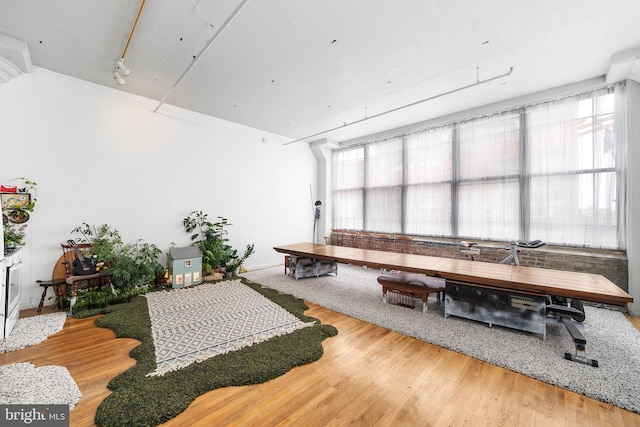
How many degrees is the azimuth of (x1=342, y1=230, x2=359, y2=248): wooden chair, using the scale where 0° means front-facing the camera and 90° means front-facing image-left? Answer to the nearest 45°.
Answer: approximately 45°

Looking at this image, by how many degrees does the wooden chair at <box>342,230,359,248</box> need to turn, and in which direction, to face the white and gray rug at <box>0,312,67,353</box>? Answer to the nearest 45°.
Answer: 0° — it already faces it

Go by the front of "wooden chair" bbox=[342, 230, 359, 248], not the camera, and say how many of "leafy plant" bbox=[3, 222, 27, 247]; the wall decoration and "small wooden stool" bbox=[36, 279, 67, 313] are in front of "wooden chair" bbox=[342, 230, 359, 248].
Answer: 3

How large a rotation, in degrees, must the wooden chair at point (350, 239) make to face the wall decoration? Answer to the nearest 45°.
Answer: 0° — it already faces it

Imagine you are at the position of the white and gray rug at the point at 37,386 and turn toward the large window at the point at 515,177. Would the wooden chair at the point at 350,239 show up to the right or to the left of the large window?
left

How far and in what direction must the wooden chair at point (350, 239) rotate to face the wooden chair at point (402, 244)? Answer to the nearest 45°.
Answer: approximately 90° to its left
